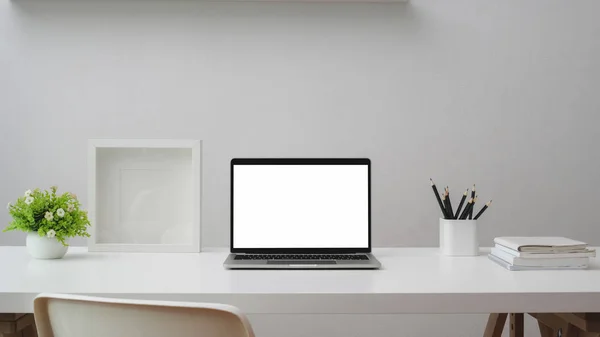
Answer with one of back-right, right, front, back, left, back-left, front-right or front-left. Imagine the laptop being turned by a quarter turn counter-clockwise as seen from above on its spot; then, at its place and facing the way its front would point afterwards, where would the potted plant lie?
back

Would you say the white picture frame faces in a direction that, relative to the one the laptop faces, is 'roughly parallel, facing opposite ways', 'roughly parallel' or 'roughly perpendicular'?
roughly parallel

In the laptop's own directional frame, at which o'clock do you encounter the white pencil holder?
The white pencil holder is roughly at 9 o'clock from the laptop.

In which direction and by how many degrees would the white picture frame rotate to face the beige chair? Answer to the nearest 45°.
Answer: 0° — it already faces it

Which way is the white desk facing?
toward the camera

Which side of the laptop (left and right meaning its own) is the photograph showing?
front

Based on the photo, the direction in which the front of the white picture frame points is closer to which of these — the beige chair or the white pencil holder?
the beige chair

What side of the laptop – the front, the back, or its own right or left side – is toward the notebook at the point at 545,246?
left

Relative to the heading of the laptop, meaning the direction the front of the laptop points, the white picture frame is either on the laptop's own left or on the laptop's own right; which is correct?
on the laptop's own right

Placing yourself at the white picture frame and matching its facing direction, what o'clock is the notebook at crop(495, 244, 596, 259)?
The notebook is roughly at 10 o'clock from the white picture frame.

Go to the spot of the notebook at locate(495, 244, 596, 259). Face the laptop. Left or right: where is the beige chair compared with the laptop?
left

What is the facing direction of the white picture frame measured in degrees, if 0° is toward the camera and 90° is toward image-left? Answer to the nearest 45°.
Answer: approximately 0°
